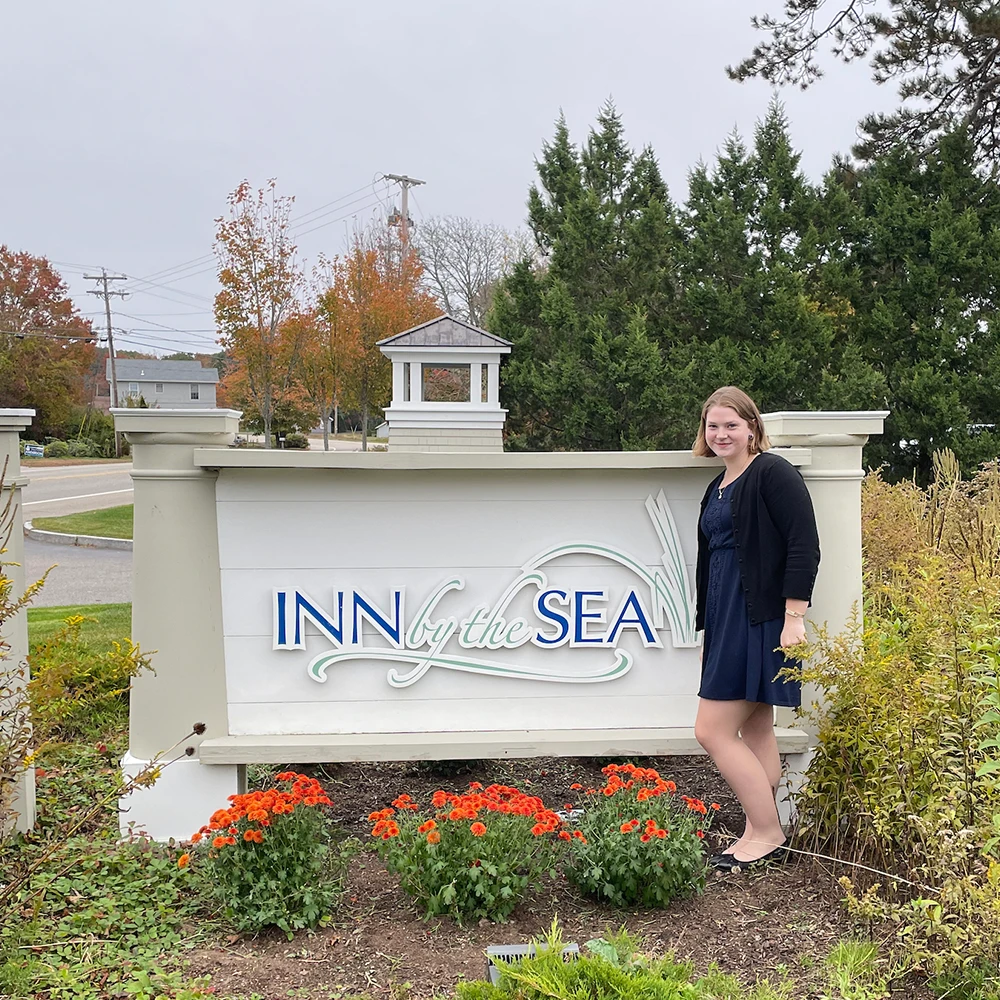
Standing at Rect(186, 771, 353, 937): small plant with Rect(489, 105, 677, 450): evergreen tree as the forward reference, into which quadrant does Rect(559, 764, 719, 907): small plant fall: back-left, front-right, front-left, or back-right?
front-right

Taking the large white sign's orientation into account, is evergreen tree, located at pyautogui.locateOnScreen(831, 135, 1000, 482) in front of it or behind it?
behind

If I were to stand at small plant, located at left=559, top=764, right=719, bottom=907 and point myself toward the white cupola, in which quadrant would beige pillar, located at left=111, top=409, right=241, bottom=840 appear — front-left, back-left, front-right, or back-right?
front-left

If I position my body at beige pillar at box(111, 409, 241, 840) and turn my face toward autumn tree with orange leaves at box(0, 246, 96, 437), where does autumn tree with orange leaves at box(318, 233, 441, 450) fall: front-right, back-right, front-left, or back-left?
front-right

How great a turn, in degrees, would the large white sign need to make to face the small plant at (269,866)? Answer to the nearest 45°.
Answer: approximately 45° to its right

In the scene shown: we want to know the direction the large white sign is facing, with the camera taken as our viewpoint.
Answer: facing the viewer

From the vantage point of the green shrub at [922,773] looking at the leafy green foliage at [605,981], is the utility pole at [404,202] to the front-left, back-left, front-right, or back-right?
back-right

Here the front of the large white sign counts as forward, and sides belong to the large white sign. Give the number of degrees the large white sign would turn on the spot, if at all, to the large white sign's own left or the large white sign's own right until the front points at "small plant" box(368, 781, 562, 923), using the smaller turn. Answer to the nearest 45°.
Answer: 0° — it already faces it

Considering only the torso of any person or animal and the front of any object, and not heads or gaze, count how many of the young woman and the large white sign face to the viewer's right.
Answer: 0

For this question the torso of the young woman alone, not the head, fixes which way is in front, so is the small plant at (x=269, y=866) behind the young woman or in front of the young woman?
in front

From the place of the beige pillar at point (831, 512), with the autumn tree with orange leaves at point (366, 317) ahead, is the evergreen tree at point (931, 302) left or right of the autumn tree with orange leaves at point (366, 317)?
right

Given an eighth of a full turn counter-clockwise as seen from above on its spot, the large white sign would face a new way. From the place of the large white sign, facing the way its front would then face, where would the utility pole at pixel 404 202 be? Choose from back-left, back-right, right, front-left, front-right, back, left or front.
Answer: back-left

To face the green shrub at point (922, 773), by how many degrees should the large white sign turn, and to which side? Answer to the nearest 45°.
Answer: approximately 45° to its left

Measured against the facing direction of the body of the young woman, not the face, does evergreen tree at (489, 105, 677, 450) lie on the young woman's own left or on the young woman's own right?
on the young woman's own right

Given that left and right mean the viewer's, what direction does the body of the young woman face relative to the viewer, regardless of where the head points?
facing the viewer and to the left of the viewer
